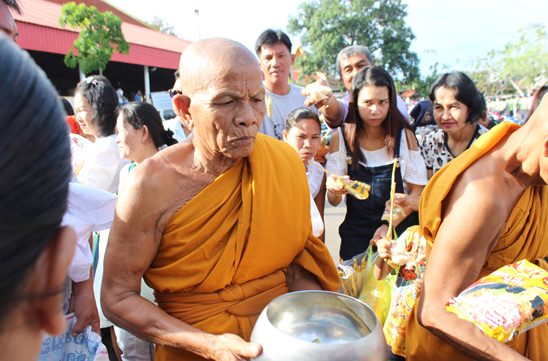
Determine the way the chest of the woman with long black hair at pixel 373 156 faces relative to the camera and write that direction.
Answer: toward the camera

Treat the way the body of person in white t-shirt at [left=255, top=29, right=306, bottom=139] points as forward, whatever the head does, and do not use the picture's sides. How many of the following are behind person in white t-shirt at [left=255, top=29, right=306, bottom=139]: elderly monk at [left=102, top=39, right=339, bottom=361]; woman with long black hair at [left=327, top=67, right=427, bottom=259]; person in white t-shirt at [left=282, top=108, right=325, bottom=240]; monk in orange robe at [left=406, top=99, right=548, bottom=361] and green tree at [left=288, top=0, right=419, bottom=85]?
1

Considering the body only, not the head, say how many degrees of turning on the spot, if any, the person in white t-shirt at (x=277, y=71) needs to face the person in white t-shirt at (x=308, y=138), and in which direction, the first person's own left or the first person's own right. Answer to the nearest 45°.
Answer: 0° — they already face them

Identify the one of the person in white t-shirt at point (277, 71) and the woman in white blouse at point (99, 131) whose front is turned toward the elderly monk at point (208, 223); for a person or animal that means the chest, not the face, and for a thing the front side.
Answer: the person in white t-shirt

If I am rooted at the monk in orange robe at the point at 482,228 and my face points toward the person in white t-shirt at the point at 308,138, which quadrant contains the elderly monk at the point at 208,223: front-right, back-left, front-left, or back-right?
front-left

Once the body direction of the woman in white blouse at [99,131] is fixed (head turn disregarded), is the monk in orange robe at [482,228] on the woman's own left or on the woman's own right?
on the woman's own left

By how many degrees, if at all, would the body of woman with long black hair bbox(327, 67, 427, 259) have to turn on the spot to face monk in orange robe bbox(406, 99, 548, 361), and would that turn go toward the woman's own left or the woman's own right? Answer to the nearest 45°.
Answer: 0° — they already face them

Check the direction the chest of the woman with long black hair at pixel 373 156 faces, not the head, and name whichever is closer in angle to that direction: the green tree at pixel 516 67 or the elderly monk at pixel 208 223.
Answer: the elderly monk

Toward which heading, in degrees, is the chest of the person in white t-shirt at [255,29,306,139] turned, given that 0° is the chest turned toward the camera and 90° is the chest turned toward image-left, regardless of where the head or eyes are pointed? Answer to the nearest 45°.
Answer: approximately 0°

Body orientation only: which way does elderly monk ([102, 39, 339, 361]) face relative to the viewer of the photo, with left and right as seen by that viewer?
facing the viewer and to the right of the viewer

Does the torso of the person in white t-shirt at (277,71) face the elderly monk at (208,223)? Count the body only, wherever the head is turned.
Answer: yes
